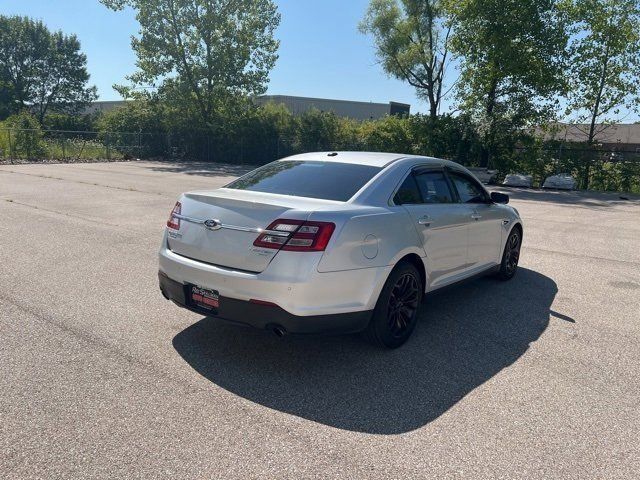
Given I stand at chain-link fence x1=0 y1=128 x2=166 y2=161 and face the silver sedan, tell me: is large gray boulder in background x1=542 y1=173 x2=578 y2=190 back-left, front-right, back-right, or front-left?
front-left

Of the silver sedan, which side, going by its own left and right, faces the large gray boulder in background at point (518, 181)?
front

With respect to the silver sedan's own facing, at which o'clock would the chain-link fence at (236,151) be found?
The chain-link fence is roughly at 10 o'clock from the silver sedan.

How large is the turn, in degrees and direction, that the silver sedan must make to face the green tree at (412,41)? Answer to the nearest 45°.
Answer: approximately 45° to its left

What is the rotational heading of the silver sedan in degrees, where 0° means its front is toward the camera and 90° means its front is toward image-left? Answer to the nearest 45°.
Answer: approximately 225°

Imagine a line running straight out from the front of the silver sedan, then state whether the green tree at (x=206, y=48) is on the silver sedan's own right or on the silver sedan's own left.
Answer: on the silver sedan's own left

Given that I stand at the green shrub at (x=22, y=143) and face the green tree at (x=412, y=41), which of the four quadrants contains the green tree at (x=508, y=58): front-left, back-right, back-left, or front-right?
front-right

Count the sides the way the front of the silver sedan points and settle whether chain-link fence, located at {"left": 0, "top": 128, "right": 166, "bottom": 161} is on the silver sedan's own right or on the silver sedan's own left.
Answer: on the silver sedan's own left

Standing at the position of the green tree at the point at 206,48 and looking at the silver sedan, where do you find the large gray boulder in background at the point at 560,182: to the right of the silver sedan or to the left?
left

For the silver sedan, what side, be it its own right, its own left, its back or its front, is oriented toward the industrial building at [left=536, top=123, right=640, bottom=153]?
front

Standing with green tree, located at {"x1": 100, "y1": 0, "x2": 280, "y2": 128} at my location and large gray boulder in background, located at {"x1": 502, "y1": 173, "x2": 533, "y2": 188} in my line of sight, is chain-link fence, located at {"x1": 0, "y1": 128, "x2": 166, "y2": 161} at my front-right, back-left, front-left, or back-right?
back-right

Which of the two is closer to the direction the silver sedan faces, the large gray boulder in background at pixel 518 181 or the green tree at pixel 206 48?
the large gray boulder in background

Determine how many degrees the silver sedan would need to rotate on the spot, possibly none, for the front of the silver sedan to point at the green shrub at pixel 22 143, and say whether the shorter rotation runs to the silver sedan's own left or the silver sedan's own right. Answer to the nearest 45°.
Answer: approximately 90° to the silver sedan's own left
